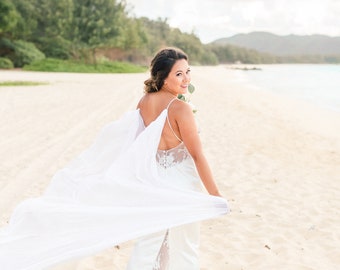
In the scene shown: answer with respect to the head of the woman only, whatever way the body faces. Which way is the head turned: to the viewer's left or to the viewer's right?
to the viewer's right

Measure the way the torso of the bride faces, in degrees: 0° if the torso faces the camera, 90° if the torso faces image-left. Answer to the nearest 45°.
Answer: approximately 225°
